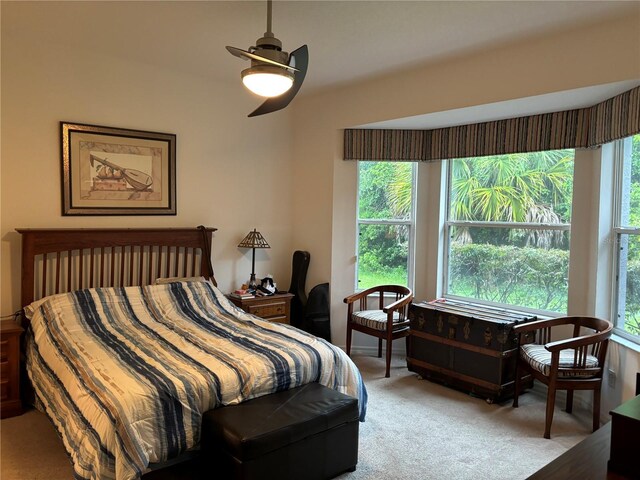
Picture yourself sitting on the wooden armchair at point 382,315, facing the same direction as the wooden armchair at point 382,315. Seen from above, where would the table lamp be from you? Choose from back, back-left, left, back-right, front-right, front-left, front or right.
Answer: front-right

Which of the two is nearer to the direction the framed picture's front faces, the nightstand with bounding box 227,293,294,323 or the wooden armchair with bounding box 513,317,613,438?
the wooden armchair

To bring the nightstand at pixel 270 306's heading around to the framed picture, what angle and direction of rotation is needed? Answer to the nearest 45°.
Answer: approximately 135° to its right

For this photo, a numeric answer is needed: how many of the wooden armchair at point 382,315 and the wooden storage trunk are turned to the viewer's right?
0

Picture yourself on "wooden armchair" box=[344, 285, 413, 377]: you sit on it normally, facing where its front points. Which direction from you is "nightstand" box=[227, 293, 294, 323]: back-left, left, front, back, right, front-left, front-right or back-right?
front-right

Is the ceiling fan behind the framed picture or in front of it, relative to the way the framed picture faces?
in front

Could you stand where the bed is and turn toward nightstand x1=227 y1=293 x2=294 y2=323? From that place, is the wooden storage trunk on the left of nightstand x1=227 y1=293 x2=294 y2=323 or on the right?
right

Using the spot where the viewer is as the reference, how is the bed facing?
facing the viewer and to the right of the viewer

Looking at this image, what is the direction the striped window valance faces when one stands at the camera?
facing the viewer and to the left of the viewer

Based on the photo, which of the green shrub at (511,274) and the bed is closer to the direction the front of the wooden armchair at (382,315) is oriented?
the bed

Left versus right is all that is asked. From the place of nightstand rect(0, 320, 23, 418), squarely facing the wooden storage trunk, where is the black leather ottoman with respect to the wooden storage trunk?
right

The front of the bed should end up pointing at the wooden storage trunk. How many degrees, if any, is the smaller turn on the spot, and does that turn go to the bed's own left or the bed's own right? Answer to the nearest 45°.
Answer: approximately 45° to the bed's own left

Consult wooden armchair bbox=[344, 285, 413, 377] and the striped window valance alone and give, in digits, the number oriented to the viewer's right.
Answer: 0

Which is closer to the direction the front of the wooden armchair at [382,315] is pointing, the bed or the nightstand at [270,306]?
the bed

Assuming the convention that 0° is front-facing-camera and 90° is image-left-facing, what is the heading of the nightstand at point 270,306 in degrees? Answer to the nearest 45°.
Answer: approximately 315°
